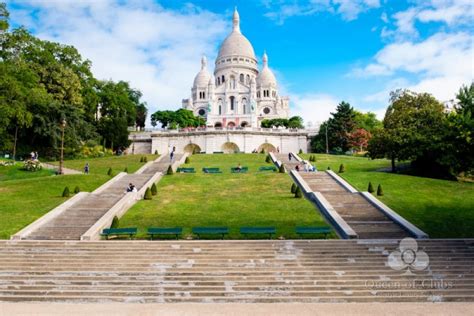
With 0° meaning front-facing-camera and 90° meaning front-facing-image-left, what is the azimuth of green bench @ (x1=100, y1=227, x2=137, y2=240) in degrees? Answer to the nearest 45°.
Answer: approximately 0°

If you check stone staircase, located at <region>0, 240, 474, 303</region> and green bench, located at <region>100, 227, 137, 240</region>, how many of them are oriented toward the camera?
2

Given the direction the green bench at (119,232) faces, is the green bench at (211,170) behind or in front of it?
behind

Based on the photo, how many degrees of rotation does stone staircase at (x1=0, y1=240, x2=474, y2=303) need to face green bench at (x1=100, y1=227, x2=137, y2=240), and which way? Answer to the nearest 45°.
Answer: approximately 135° to its right

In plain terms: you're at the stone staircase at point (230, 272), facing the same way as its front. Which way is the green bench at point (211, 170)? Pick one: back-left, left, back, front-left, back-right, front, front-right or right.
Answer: back

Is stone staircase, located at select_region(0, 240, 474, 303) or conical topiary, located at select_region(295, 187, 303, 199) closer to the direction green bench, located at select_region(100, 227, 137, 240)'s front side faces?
the stone staircase

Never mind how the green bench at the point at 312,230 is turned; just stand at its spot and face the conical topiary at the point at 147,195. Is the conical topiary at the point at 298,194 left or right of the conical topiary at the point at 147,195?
right

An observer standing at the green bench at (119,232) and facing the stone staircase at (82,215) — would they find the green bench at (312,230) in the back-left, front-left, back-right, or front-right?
back-right

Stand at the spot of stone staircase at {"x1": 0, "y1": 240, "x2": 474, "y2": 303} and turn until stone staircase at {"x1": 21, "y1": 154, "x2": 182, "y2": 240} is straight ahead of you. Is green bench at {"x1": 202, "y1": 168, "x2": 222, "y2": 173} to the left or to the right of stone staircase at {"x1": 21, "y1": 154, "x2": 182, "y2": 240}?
right

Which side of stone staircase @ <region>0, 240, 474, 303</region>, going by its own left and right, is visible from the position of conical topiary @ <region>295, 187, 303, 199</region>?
back

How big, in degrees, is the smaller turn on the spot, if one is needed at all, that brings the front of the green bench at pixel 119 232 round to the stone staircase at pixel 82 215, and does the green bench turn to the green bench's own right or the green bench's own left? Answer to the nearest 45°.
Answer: approximately 135° to the green bench's own right

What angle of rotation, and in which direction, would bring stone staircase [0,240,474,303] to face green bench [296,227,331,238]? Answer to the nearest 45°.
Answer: approximately 135° to its left
